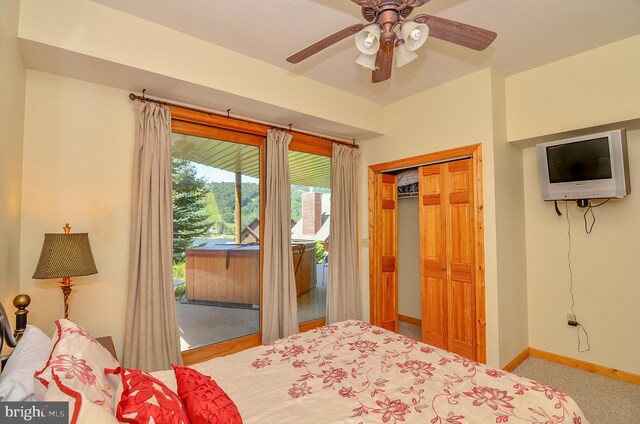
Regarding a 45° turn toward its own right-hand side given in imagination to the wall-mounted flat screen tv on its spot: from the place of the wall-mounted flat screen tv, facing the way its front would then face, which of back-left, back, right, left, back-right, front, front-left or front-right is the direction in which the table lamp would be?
front-left

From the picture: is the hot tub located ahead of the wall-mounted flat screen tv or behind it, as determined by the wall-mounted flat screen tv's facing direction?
ahead

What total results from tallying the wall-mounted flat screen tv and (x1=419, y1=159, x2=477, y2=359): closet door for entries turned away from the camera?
0

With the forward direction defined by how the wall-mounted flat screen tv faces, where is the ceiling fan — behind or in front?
in front

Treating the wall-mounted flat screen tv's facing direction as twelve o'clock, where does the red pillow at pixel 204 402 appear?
The red pillow is roughly at 11 o'clock from the wall-mounted flat screen tv.

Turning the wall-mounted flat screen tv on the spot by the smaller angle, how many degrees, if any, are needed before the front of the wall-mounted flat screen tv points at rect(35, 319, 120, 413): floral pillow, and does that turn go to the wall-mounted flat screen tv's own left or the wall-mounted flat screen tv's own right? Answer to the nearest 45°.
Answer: approximately 45° to the wall-mounted flat screen tv's own left

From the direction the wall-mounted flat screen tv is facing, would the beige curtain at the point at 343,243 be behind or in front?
in front

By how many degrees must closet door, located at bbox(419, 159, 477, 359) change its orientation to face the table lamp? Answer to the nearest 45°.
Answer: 0° — it already faces it

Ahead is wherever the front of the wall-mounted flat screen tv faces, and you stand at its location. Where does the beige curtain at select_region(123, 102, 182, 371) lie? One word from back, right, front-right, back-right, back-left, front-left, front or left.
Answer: front

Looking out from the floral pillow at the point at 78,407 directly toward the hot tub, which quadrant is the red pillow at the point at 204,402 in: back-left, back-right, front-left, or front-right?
front-right

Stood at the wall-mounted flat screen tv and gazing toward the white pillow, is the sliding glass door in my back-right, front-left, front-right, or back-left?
front-right

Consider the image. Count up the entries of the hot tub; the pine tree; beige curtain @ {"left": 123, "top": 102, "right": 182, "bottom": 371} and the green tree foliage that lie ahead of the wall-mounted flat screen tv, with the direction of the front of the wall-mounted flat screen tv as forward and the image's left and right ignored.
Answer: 4

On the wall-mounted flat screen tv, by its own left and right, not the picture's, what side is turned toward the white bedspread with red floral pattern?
front

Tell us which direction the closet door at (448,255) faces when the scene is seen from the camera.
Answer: facing the viewer and to the left of the viewer
